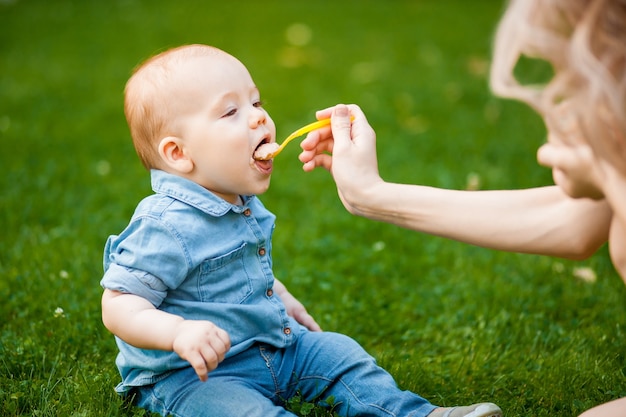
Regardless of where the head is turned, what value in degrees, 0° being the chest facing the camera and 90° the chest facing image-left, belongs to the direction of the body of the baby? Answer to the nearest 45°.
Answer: approximately 315°
